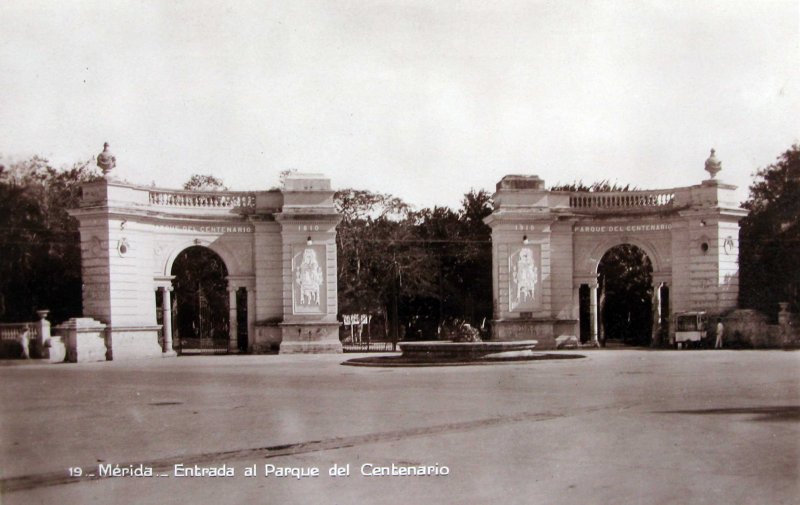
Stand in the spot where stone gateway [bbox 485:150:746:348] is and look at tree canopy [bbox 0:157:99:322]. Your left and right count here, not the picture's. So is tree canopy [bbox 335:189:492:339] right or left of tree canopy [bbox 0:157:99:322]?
right

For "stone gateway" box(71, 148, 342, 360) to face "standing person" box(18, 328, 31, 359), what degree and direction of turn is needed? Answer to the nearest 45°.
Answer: approximately 45° to its right

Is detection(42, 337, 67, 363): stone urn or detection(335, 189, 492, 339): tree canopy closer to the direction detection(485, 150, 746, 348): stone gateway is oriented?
the stone urn

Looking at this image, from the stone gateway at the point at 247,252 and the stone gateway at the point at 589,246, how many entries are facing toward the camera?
2

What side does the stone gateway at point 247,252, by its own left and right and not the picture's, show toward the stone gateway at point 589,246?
left

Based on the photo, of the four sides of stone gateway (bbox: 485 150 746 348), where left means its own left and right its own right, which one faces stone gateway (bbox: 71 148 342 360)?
right

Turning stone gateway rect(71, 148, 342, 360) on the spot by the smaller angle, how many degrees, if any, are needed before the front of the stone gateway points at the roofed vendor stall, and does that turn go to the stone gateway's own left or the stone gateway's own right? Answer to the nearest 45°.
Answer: approximately 90° to the stone gateway's own left
